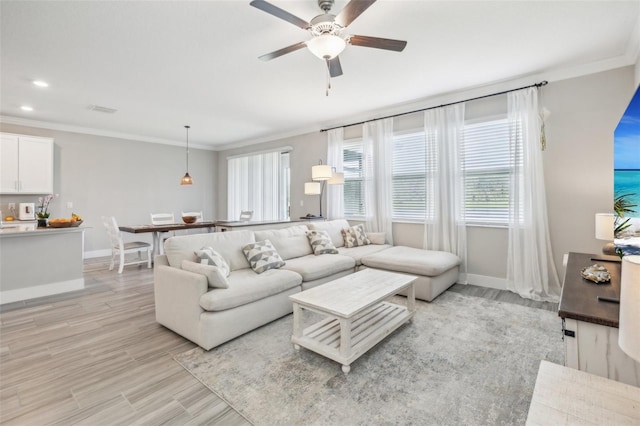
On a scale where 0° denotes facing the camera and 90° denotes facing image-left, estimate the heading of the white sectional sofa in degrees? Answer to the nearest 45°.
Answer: approximately 315°

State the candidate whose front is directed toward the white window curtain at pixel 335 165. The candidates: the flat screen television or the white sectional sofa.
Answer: the flat screen television

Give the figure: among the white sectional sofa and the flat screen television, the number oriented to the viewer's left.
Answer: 1

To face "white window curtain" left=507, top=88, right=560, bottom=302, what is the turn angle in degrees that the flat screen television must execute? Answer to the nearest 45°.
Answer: approximately 45° to its right

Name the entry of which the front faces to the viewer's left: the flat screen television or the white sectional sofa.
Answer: the flat screen television

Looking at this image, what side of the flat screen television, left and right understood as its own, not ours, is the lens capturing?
left

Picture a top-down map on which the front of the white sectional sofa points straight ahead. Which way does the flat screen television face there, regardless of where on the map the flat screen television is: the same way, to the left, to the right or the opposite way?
the opposite way
